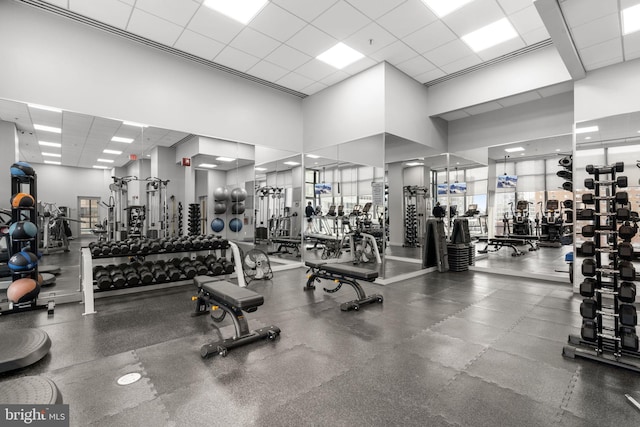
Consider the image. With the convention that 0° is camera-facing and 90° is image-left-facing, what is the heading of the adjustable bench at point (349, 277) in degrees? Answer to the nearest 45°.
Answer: approximately 135°

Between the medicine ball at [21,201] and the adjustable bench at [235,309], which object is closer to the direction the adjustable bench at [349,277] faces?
the medicine ball

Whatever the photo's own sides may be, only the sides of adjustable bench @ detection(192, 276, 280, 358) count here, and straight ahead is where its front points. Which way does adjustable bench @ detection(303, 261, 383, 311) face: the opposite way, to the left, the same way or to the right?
the same way
